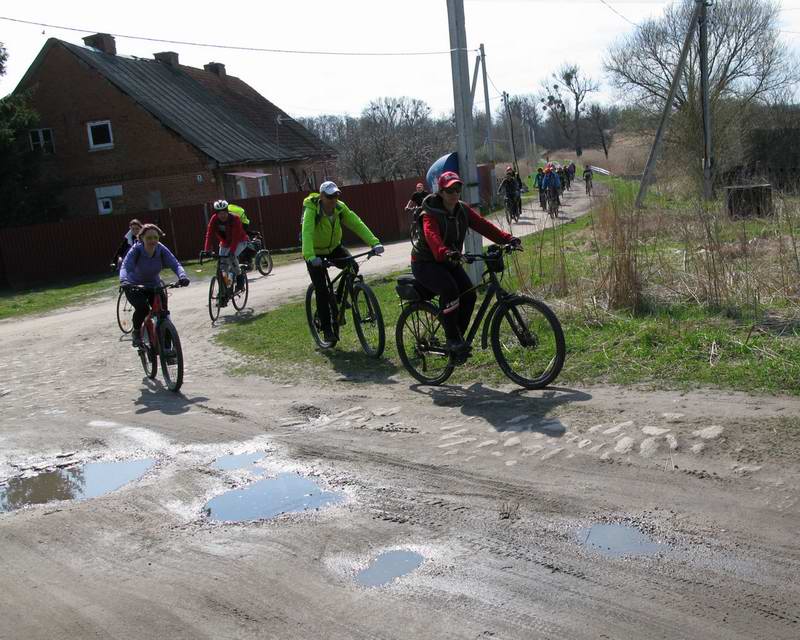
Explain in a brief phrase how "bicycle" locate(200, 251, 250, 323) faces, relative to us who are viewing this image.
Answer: facing the viewer and to the left of the viewer

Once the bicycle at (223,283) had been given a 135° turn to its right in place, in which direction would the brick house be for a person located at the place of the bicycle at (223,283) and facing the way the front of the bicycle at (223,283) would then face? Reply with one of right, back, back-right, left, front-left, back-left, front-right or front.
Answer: front

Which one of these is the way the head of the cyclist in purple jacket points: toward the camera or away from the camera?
toward the camera

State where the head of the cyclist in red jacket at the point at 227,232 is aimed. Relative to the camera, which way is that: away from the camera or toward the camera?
toward the camera

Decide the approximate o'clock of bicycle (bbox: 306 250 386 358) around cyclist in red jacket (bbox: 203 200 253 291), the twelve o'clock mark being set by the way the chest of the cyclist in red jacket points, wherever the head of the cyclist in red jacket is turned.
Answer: The bicycle is roughly at 10 o'clock from the cyclist in red jacket.

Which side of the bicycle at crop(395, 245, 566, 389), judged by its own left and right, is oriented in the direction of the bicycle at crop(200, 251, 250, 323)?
back

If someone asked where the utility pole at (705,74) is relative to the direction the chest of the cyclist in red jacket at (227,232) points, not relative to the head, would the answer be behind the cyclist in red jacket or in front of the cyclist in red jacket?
behind

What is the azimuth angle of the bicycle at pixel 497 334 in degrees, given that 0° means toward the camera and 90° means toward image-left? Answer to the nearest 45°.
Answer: approximately 315°

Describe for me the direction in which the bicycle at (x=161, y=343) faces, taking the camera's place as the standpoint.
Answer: facing the viewer

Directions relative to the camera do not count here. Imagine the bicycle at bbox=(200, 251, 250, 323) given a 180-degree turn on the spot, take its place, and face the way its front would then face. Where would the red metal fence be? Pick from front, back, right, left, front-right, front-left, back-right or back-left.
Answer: front-left

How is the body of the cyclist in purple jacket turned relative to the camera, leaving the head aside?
toward the camera

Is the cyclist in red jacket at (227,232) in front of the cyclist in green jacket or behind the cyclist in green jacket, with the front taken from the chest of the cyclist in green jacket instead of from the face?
behind

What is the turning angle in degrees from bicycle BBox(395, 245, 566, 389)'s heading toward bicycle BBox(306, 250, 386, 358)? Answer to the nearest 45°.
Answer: approximately 180°
